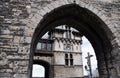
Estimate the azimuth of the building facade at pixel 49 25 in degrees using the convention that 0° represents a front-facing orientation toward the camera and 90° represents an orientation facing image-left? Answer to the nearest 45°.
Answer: approximately 0°
